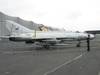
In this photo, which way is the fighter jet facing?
to the viewer's right
